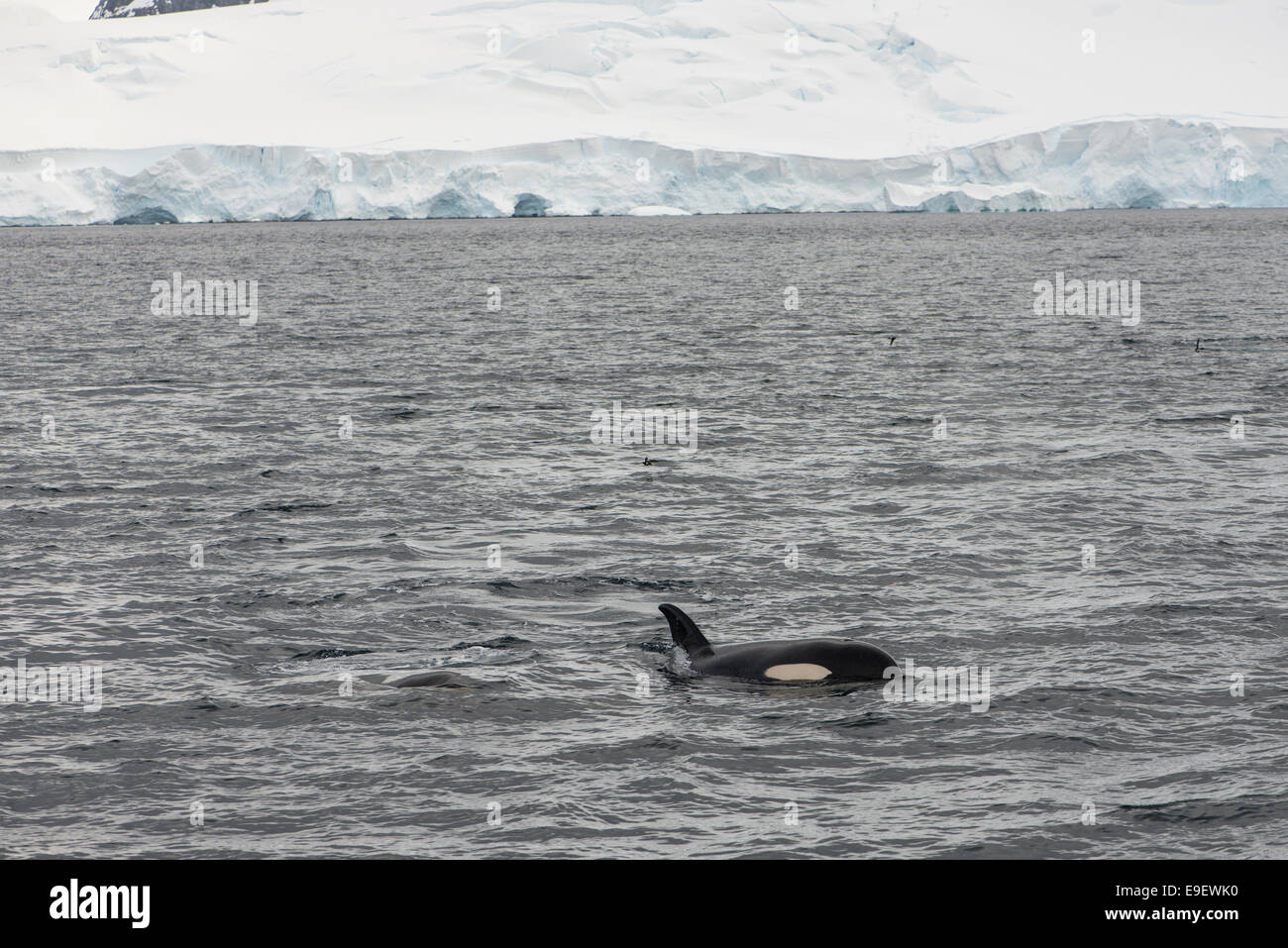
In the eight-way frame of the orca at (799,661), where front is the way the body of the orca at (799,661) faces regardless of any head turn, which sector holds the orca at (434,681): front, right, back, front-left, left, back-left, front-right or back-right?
back

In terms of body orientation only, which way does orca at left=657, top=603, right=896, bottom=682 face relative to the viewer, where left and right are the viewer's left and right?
facing to the right of the viewer
